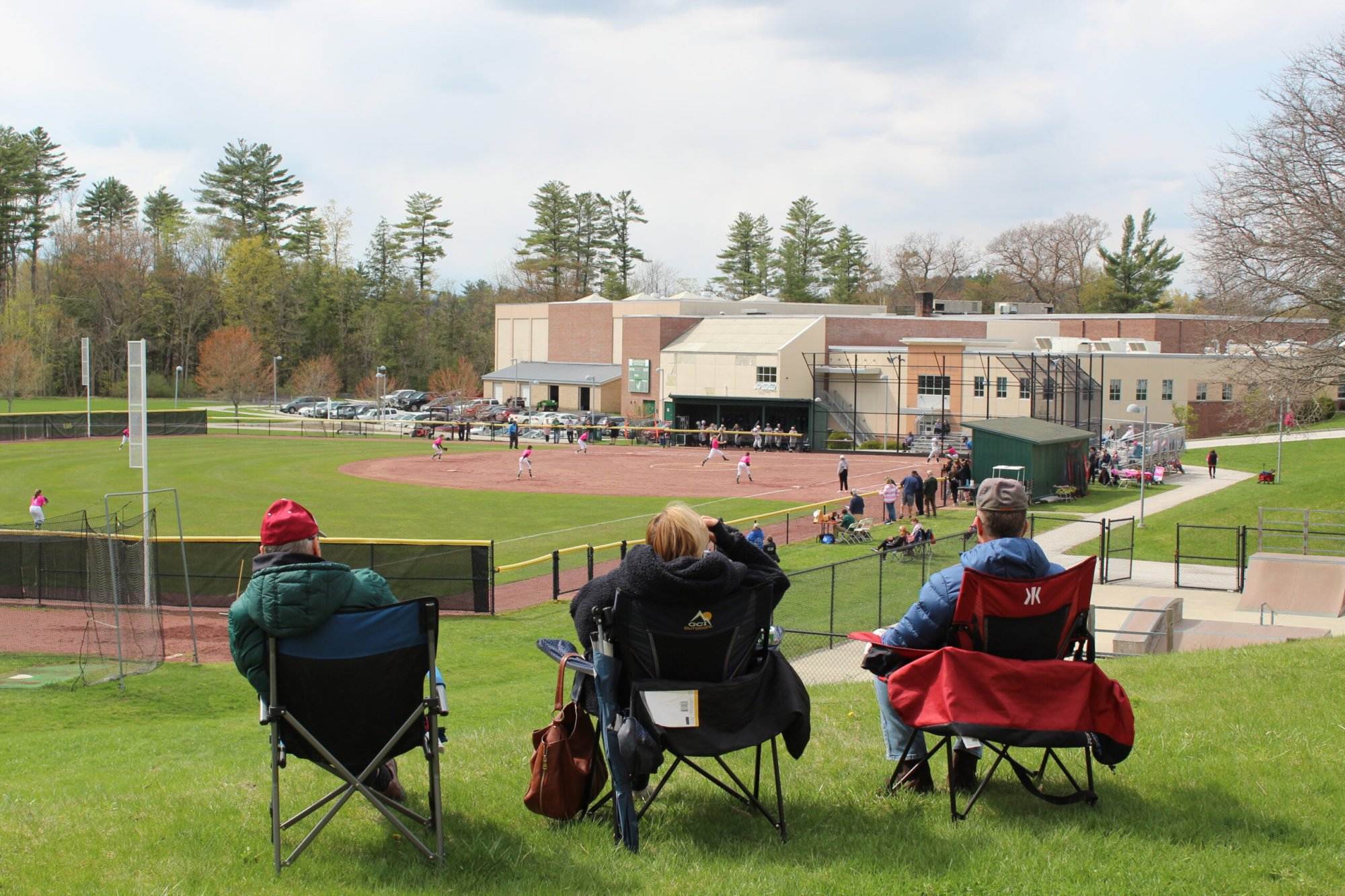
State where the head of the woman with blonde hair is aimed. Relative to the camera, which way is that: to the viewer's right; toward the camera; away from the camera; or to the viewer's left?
away from the camera

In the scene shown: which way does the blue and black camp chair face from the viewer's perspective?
away from the camera

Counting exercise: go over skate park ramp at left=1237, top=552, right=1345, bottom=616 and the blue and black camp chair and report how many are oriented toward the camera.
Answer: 1

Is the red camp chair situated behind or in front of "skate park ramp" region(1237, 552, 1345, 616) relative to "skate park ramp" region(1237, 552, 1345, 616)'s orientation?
in front

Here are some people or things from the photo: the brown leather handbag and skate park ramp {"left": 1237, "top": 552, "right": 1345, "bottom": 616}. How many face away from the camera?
0

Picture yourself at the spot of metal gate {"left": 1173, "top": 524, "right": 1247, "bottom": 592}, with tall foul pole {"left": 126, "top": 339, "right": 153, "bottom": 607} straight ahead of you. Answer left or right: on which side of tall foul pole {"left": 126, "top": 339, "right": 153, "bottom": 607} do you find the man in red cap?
left

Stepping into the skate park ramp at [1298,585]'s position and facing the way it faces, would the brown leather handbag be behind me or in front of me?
in front

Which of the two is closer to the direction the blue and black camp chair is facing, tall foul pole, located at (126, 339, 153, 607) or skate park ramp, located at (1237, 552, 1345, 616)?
the tall foul pole

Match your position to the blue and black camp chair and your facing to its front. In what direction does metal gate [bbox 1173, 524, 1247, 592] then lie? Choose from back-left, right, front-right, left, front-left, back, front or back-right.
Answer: front-right
